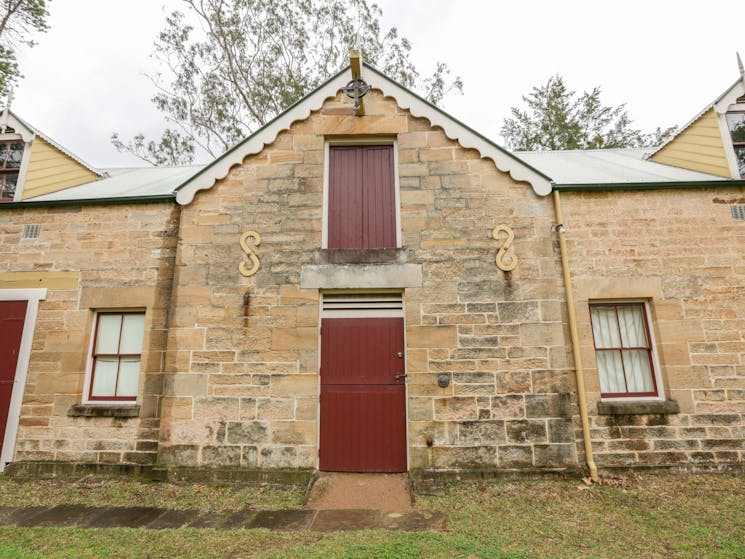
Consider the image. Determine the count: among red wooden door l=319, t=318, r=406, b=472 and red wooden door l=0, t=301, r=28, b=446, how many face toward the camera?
2

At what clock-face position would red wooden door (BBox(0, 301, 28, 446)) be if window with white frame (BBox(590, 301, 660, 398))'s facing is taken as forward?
The red wooden door is roughly at 2 o'clock from the window with white frame.

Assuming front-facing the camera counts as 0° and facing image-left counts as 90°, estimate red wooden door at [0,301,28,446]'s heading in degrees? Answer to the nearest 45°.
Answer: approximately 0°

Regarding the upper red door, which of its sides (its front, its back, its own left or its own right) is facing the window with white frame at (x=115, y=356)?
right

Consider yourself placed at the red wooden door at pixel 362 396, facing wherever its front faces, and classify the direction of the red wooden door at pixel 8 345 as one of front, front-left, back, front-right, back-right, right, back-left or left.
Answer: right

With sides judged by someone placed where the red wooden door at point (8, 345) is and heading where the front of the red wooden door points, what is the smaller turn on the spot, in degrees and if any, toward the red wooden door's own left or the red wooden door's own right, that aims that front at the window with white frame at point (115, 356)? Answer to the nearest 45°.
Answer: approximately 45° to the red wooden door's own left

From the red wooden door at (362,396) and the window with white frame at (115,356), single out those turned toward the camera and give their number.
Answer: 2

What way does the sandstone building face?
toward the camera

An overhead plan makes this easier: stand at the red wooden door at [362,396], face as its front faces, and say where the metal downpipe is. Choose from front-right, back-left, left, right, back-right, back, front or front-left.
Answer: left

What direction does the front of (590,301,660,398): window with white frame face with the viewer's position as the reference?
facing the viewer

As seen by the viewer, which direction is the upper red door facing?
toward the camera

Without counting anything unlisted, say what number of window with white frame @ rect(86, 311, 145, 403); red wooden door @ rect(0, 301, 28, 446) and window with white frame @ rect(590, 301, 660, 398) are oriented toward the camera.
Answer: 3

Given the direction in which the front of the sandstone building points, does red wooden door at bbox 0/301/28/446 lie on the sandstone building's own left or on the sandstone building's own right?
on the sandstone building's own right
